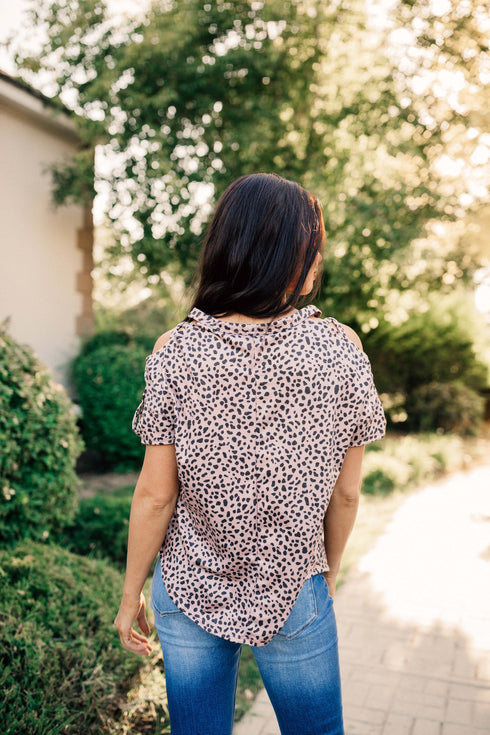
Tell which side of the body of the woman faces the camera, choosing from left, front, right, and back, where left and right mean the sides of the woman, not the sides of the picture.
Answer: back

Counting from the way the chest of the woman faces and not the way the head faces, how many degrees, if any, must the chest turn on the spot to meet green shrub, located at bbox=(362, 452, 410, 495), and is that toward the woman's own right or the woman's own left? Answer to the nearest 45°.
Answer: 0° — they already face it

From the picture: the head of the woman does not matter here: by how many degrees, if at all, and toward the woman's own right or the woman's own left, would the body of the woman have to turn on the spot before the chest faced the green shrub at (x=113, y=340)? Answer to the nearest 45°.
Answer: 0° — they already face it

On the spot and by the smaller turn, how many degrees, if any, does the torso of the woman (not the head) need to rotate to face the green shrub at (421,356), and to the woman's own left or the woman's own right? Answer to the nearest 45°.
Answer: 0° — they already face it

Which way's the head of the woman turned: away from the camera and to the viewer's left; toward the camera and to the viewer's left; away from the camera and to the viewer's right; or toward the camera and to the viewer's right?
away from the camera and to the viewer's right

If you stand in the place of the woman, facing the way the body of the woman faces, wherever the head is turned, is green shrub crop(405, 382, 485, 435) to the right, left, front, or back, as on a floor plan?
front

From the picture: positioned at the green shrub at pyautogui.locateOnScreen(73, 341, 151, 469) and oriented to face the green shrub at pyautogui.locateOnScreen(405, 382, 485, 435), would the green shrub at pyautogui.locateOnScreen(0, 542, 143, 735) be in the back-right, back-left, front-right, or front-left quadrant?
back-right

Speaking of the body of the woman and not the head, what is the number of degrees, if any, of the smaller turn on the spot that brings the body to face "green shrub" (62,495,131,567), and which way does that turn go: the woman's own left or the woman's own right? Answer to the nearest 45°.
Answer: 0° — they already face it

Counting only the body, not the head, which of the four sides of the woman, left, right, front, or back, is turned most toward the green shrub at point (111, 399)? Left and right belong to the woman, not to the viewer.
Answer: front
